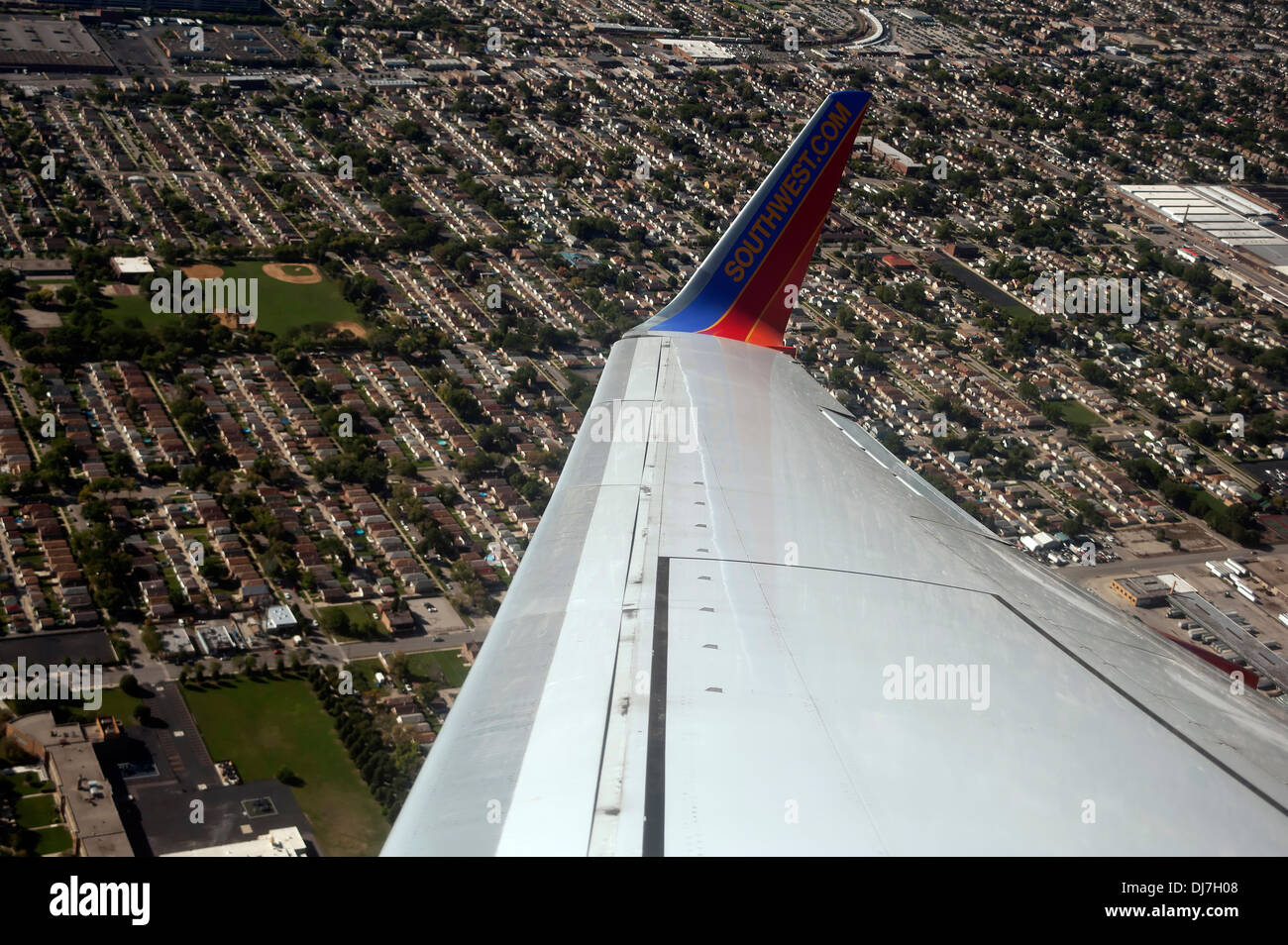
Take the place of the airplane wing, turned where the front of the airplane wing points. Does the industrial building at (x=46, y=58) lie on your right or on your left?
on your right

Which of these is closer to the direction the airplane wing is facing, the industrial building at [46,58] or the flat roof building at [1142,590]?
the industrial building

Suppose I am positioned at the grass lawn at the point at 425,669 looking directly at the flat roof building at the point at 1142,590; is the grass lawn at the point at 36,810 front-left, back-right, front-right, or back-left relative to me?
back-right

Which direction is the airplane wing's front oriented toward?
to the viewer's left

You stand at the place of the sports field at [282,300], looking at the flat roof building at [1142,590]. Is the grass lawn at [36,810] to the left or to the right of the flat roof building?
right
